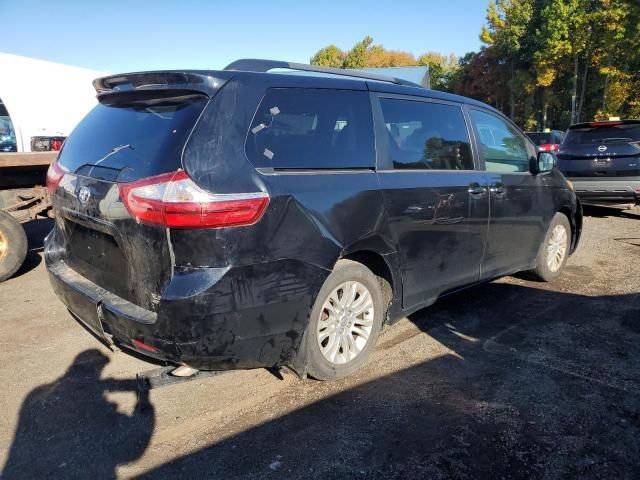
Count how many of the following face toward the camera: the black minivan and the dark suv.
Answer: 0

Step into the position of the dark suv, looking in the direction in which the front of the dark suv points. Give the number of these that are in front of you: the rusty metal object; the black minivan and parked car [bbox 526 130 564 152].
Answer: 1

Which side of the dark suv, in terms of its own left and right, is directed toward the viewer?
back

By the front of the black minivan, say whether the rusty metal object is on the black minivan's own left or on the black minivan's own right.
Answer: on the black minivan's own left

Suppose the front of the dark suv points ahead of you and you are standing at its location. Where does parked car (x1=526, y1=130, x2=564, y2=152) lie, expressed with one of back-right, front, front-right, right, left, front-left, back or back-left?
front

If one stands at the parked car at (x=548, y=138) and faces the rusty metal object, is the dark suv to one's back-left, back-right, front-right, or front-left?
front-left

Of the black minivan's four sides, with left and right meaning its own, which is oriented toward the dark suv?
front

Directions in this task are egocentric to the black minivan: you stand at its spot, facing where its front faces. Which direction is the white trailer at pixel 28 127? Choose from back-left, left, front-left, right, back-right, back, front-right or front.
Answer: left

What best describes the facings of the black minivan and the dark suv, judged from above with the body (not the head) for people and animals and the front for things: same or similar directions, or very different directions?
same or similar directions

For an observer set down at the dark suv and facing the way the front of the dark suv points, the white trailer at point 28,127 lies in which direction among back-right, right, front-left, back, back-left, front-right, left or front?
left

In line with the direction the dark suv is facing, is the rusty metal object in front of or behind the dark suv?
behind

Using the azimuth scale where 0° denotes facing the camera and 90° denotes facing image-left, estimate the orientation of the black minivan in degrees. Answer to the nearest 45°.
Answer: approximately 225°
